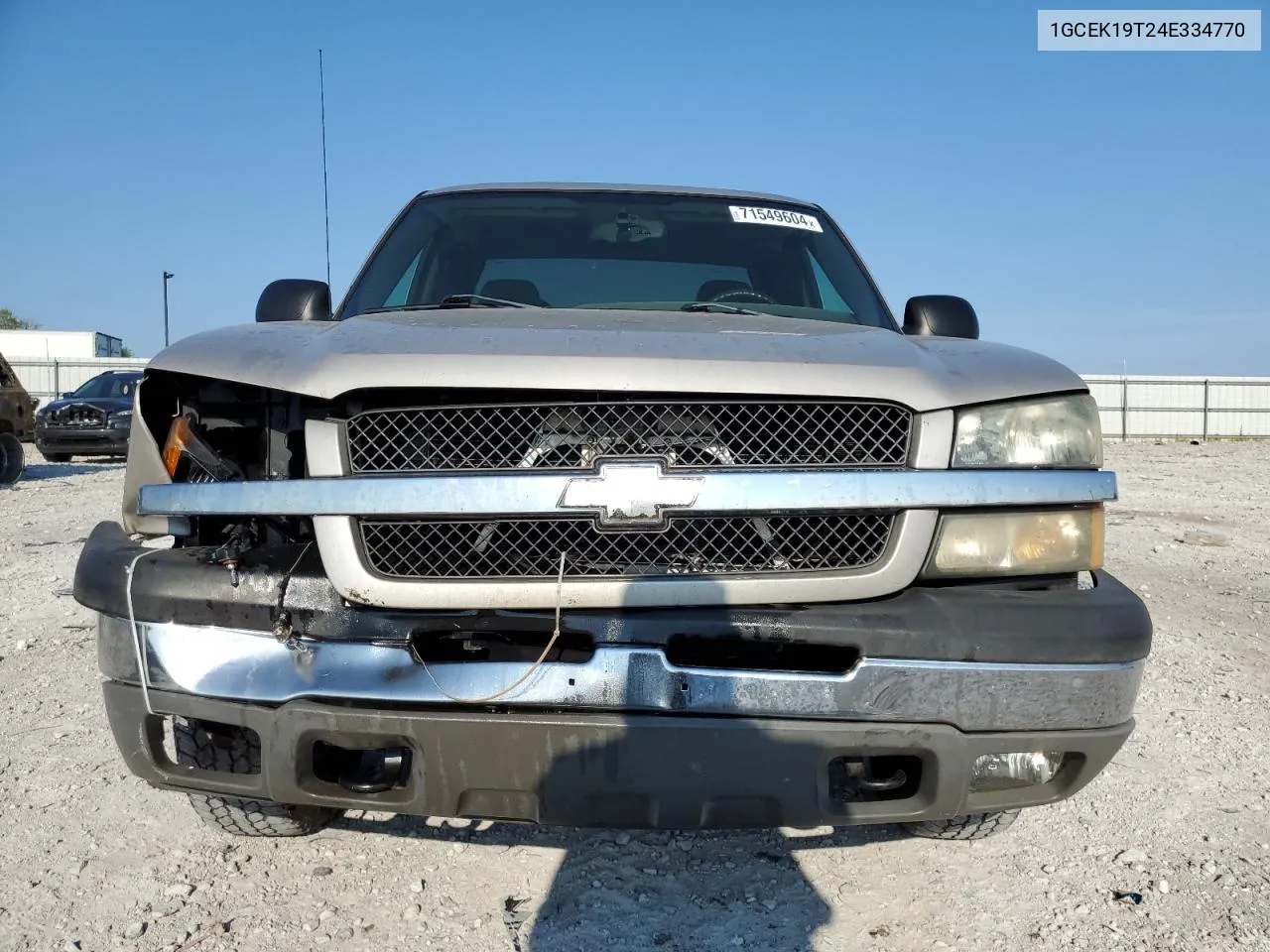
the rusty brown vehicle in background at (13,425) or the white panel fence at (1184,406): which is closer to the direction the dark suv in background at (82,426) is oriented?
the rusty brown vehicle in background

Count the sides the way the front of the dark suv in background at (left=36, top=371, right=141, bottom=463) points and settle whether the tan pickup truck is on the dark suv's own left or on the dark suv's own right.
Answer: on the dark suv's own left

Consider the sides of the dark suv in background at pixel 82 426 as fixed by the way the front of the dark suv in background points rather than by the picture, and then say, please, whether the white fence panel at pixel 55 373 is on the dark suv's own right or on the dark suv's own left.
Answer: on the dark suv's own right

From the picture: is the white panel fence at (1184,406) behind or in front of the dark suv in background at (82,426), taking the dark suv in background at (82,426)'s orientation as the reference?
behind

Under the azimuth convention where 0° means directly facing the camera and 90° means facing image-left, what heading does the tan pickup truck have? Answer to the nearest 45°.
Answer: approximately 0°

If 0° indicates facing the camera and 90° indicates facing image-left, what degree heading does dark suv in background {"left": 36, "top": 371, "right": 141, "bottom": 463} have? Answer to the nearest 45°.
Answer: approximately 45°

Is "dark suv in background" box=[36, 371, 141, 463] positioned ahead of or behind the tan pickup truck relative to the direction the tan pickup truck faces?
behind

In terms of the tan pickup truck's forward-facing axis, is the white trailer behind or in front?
behind

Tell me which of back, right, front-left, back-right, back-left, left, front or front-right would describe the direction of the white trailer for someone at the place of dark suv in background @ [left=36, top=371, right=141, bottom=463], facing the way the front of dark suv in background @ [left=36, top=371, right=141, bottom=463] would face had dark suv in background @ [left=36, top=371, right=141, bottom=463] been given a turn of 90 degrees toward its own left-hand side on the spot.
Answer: back-left
